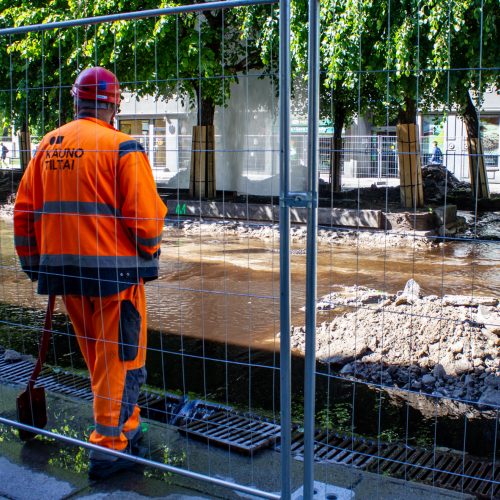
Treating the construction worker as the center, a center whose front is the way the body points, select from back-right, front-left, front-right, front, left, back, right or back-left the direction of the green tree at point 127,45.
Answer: front-left

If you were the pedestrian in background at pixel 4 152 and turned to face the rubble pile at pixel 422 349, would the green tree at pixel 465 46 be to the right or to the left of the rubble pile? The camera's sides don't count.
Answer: left

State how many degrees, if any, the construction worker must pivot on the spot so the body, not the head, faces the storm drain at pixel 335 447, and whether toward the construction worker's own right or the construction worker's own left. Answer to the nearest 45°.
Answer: approximately 45° to the construction worker's own right

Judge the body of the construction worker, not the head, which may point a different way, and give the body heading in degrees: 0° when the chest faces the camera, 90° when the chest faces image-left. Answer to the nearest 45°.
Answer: approximately 225°

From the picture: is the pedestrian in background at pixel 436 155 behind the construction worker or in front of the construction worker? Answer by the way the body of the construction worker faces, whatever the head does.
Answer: in front

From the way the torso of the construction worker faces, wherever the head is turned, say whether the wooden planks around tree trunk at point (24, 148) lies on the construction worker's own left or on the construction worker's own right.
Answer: on the construction worker's own left

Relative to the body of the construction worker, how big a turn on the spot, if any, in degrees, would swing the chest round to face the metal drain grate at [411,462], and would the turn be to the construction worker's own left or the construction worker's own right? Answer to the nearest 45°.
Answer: approximately 45° to the construction worker's own right

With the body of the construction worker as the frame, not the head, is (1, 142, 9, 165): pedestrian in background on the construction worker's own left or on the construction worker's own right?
on the construction worker's own left

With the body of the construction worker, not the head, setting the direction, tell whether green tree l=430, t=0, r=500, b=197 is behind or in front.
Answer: in front

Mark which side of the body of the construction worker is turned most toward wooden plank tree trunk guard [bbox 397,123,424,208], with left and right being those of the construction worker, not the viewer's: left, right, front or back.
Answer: front
